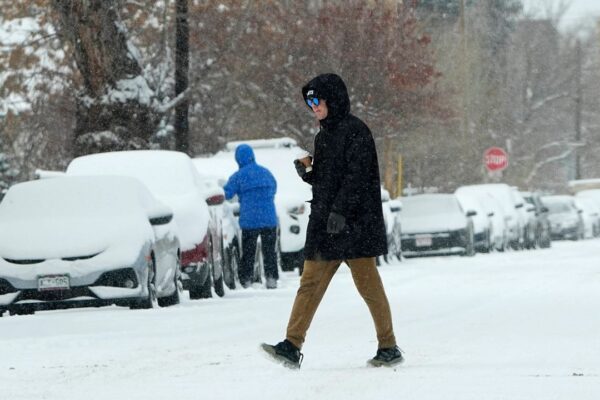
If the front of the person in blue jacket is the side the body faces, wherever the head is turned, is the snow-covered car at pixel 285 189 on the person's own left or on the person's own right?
on the person's own right

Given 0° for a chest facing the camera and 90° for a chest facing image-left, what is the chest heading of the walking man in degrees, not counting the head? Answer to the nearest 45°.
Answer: approximately 90°

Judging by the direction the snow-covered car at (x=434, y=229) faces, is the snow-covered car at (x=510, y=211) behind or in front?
behind

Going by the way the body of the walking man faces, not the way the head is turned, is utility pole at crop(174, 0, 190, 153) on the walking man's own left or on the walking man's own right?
on the walking man's own right

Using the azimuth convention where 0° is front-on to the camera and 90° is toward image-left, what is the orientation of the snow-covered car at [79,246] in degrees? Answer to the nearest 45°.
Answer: approximately 0°

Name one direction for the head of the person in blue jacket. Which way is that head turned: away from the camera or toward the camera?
away from the camera
